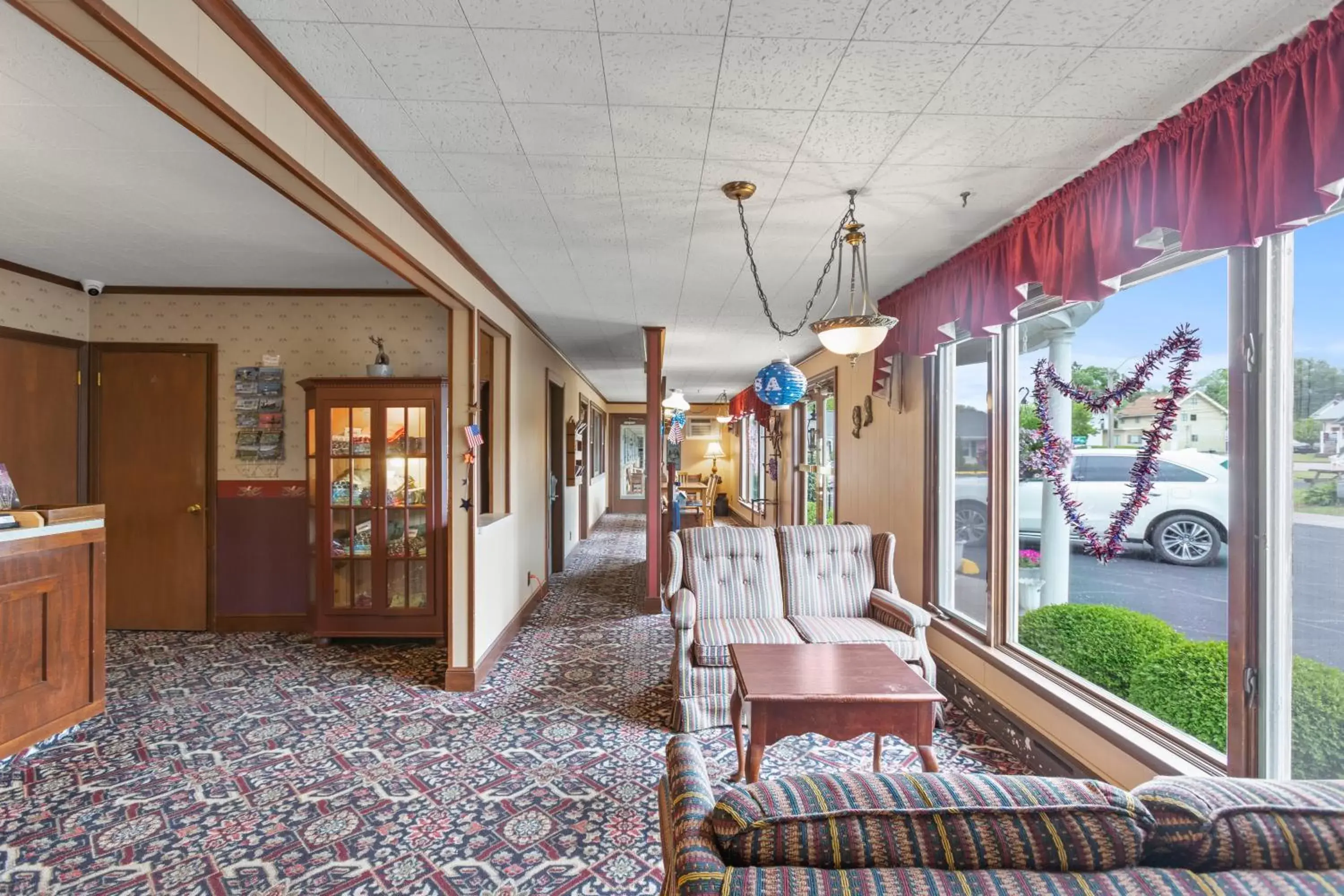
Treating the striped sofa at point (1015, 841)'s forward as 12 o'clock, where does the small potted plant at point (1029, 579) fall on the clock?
The small potted plant is roughly at 12 o'clock from the striped sofa.

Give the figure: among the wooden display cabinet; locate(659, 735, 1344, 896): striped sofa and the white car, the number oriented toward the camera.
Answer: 1

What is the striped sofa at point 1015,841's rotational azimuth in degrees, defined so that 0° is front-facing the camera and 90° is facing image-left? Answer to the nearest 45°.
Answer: approximately 180°

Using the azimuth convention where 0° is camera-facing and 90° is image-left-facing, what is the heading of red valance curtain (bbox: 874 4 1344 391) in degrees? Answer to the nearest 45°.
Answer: approximately 45°

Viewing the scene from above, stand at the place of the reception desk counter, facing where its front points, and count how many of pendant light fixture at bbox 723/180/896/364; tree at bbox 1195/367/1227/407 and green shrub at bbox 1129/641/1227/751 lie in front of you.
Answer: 3

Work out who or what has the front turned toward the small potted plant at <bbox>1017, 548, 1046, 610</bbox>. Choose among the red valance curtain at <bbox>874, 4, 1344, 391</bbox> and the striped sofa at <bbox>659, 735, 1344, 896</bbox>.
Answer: the striped sofa

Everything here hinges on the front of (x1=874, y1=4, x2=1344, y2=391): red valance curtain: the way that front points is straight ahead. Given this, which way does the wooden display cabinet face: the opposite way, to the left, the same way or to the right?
to the left

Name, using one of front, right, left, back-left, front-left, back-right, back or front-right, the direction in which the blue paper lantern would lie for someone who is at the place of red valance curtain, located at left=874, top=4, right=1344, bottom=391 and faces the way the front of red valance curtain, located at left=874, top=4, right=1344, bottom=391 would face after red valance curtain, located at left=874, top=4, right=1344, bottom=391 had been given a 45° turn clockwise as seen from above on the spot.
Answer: front-right

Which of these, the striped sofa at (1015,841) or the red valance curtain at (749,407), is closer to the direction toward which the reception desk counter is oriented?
the striped sofa

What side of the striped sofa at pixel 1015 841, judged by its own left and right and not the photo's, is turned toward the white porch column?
front
